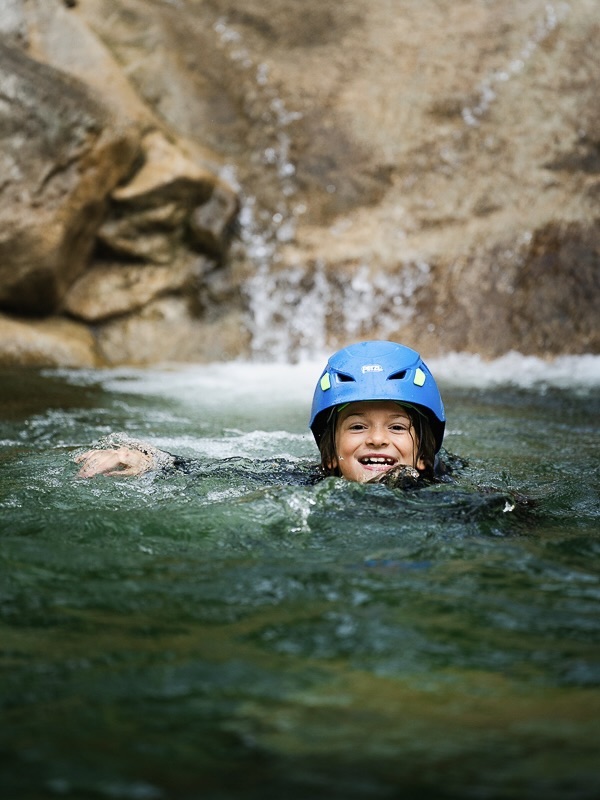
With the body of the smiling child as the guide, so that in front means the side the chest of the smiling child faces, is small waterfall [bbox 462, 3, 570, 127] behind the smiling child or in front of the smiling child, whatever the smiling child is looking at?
behind

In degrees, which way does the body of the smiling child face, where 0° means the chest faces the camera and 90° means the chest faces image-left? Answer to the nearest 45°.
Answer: approximately 0°

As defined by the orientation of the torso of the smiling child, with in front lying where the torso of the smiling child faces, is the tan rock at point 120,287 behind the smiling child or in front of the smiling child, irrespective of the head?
behind

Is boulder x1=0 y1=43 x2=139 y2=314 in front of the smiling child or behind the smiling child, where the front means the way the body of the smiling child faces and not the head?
behind
